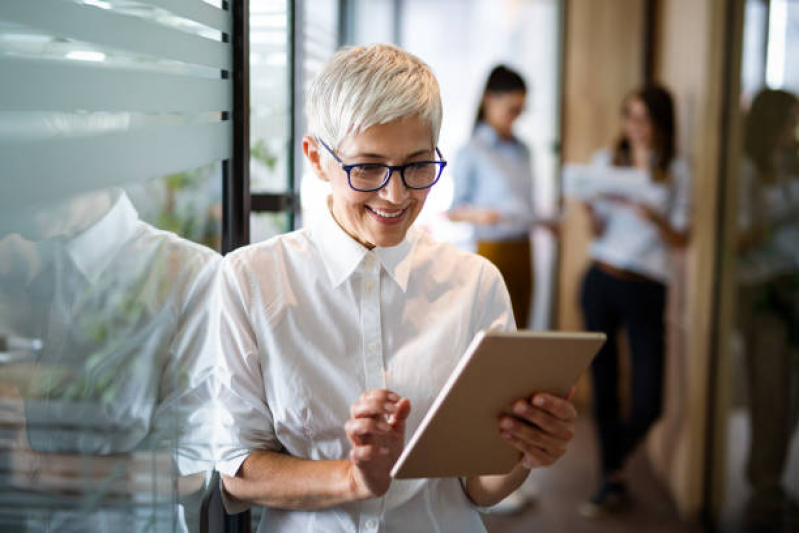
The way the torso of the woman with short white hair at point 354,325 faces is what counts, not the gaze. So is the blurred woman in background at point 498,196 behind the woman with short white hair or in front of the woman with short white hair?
behind

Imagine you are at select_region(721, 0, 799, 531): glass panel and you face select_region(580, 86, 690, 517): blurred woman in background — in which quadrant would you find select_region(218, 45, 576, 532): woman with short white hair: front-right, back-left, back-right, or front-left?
back-left

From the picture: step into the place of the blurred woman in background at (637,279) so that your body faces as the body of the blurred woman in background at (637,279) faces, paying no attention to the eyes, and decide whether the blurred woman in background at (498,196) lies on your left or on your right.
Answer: on your right

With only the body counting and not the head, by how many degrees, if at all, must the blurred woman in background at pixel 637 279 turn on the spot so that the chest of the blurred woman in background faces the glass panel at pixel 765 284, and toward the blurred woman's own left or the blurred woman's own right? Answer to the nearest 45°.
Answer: approximately 90° to the blurred woman's own left

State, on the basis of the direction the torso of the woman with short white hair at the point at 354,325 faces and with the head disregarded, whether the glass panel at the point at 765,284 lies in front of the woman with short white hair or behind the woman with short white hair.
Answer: behind

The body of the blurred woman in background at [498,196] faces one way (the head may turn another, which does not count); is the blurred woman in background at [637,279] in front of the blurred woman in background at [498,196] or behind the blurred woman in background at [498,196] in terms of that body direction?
in front

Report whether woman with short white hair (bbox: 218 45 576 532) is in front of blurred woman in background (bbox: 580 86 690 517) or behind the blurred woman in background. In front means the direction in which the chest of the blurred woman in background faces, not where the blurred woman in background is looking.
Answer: in front

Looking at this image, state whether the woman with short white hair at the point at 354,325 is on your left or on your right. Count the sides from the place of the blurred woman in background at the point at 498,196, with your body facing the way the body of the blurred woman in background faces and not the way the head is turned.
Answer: on your right

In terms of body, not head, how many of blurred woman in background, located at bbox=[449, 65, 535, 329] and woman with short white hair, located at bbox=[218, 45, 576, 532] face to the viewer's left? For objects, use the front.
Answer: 0

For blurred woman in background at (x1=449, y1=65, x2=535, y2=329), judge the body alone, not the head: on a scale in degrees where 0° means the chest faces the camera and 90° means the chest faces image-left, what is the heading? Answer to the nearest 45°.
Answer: approximately 315°

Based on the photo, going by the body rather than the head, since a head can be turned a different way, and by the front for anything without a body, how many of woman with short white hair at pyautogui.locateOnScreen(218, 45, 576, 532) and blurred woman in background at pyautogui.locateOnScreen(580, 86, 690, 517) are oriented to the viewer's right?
0
